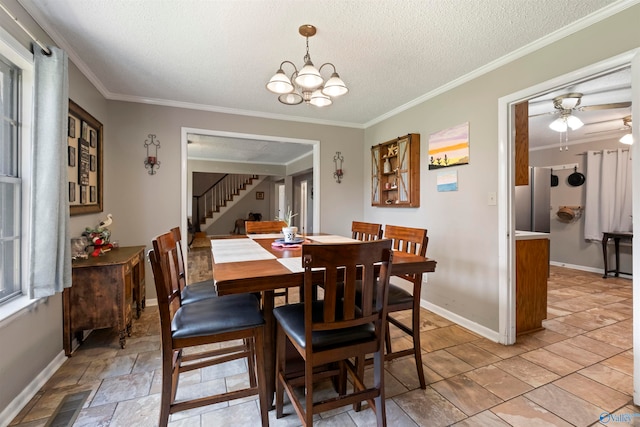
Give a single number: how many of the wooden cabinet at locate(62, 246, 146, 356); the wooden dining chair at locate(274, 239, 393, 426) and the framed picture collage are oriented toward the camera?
0

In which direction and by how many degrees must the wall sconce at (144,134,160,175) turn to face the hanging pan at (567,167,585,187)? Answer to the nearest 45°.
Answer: approximately 90° to its left

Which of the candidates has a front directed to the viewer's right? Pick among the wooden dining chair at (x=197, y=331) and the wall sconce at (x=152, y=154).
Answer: the wooden dining chair

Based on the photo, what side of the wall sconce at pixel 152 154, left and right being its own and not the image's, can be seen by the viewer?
front

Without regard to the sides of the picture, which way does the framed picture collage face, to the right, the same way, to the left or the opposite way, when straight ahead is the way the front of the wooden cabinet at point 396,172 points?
the opposite way

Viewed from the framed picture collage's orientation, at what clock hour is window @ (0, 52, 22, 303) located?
The window is roughly at 4 o'clock from the framed picture collage.

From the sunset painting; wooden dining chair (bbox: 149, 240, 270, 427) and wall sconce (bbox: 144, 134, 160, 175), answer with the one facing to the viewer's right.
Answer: the wooden dining chair

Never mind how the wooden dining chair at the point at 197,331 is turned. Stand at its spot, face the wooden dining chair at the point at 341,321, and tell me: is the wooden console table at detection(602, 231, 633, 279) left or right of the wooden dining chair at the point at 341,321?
left

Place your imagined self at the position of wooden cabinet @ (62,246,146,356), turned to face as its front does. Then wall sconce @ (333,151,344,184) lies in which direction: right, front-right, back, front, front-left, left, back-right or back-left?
front

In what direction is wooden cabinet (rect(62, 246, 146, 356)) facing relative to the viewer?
to the viewer's right

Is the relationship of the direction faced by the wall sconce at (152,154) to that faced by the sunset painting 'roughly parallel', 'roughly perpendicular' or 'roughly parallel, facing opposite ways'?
roughly perpendicular

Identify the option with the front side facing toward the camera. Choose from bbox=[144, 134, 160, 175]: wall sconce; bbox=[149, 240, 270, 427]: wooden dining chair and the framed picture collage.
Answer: the wall sconce

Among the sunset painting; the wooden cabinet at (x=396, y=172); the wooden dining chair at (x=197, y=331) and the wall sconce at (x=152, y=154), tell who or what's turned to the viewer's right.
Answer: the wooden dining chair

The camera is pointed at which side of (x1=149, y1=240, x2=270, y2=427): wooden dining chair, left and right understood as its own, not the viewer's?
right

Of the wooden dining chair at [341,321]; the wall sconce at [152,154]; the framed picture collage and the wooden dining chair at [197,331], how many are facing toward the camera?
1

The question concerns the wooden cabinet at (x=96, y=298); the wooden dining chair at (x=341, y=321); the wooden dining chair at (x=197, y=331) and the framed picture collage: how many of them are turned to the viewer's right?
3

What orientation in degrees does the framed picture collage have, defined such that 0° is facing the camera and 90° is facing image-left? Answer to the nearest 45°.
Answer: approximately 270°

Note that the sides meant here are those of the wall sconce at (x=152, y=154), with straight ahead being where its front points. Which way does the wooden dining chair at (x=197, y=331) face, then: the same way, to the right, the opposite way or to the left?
to the left

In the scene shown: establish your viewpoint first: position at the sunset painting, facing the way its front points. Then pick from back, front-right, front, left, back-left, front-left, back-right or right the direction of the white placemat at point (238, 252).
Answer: front
